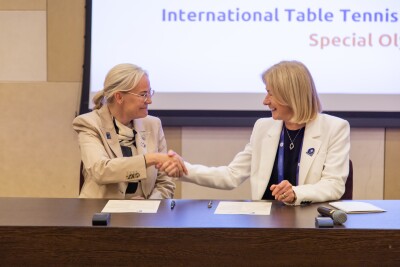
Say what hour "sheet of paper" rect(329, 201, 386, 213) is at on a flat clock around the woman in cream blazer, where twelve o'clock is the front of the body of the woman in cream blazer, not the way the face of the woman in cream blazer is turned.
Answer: The sheet of paper is roughly at 12 o'clock from the woman in cream blazer.

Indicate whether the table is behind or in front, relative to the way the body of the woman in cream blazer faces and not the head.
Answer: in front

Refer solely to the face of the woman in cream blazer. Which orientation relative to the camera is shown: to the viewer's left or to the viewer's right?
to the viewer's right

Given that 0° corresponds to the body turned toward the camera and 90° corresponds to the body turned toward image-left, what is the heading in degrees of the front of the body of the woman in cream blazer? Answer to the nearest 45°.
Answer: approximately 315°

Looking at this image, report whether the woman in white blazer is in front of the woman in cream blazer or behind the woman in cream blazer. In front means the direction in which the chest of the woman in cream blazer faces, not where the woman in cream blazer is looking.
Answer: in front

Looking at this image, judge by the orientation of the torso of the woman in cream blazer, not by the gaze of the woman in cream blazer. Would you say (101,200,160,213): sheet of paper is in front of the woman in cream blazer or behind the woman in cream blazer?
in front

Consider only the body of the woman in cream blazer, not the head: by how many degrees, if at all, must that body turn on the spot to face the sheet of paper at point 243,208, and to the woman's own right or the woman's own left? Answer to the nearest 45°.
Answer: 0° — they already face it

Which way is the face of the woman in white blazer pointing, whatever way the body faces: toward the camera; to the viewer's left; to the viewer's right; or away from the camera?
to the viewer's left
